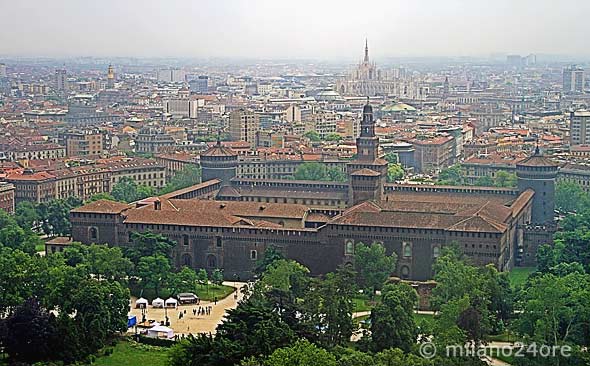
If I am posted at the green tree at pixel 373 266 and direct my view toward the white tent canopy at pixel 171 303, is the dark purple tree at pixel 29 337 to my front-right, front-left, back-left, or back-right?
front-left

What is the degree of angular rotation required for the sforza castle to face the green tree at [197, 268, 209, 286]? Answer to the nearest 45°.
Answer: approximately 135° to its left

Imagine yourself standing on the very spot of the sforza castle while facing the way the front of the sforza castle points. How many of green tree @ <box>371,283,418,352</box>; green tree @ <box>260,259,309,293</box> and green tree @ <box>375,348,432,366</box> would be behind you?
3

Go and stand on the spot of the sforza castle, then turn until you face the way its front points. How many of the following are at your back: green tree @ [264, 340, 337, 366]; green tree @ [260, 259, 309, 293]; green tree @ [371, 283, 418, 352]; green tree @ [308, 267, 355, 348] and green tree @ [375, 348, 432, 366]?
5

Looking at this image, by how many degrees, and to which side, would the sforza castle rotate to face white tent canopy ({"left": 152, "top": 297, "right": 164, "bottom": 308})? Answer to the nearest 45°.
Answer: approximately 135° to its left

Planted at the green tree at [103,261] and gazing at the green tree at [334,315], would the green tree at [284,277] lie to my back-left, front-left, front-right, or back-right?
front-left

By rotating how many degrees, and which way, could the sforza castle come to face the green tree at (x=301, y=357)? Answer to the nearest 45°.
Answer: approximately 180°

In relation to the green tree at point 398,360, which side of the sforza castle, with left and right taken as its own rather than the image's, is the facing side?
back

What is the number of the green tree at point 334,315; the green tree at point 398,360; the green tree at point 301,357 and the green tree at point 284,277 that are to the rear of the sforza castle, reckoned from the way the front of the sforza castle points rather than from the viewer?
4

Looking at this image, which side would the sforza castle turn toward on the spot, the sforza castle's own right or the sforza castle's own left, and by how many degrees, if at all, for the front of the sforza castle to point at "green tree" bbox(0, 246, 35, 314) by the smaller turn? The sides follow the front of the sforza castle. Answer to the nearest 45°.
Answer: approximately 135° to the sforza castle's own left

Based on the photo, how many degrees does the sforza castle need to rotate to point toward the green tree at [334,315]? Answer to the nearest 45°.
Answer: approximately 180°

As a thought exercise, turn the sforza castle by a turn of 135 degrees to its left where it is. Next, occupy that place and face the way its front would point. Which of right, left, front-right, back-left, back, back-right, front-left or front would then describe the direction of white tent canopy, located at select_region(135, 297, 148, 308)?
front

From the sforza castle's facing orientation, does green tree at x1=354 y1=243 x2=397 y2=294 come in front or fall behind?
behind

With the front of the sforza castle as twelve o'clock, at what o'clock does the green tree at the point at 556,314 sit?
The green tree is roughly at 5 o'clock from the sforza castle.

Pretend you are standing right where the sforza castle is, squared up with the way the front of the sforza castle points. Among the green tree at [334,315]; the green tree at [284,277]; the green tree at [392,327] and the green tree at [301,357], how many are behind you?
4

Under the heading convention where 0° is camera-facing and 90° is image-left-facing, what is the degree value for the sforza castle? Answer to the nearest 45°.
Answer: approximately 180°
